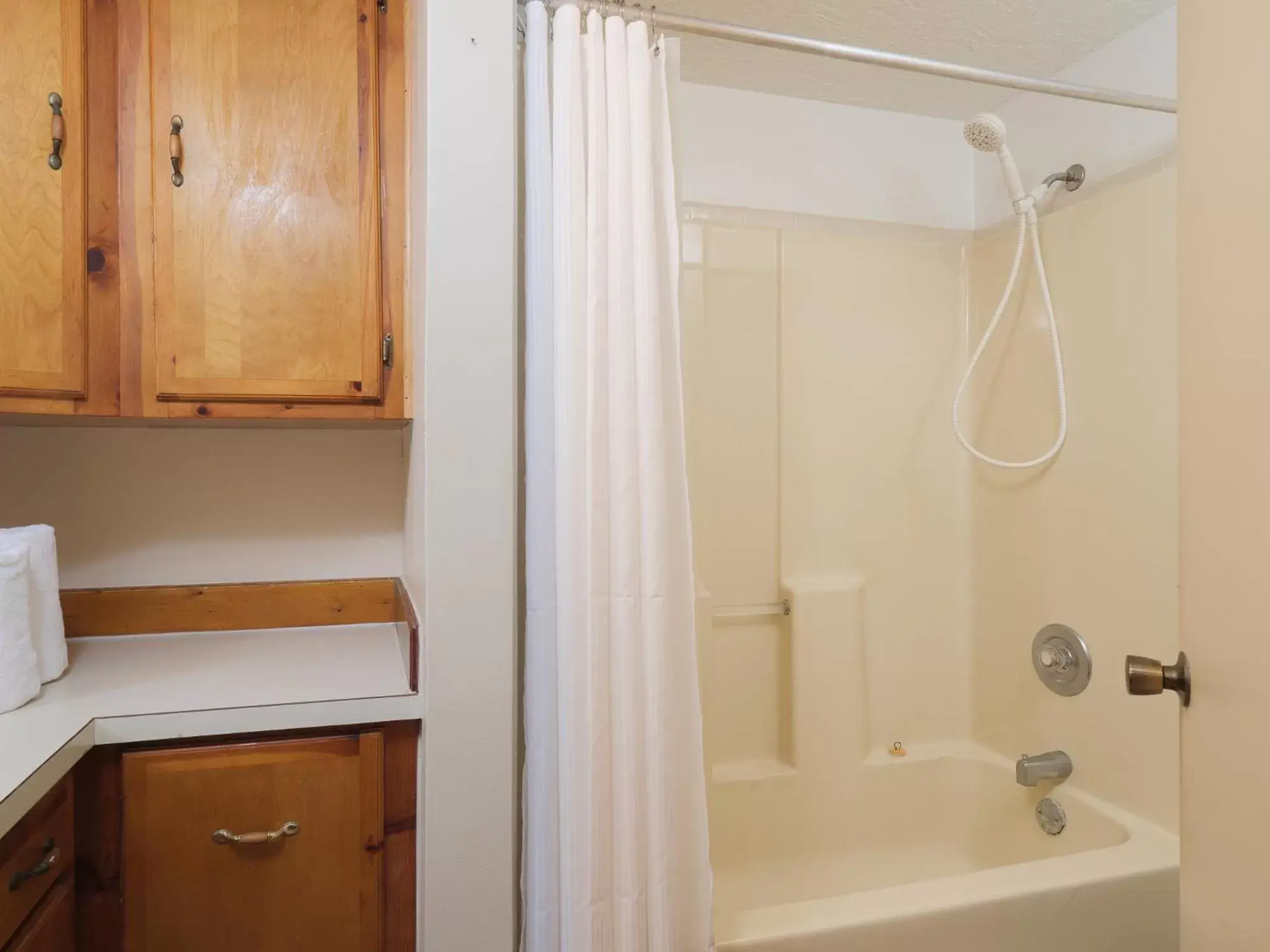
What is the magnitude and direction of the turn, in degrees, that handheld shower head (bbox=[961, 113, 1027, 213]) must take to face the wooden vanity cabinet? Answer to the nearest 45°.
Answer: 0° — it already faces it

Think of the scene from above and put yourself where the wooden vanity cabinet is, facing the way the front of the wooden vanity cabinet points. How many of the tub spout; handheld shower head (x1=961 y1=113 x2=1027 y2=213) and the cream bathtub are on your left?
3

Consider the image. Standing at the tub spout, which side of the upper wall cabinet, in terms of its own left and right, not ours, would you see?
left

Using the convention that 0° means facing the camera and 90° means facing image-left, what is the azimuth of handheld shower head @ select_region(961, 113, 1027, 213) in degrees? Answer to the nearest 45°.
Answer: approximately 45°

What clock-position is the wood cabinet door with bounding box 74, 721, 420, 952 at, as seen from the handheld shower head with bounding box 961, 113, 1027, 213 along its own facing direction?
The wood cabinet door is roughly at 12 o'clock from the handheld shower head.

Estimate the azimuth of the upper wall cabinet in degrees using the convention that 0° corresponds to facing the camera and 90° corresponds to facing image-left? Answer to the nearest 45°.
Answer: approximately 0°

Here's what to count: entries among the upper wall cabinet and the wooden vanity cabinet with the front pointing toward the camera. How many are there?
2

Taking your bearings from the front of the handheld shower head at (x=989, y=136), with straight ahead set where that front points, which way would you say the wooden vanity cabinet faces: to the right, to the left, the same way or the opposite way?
to the left
